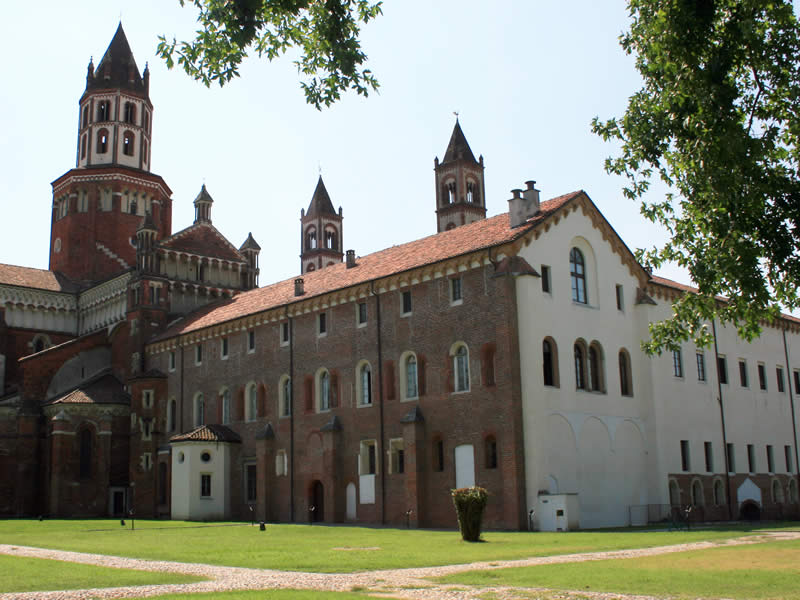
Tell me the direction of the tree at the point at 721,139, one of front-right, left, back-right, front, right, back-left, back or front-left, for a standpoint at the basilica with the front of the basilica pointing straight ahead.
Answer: back-right
